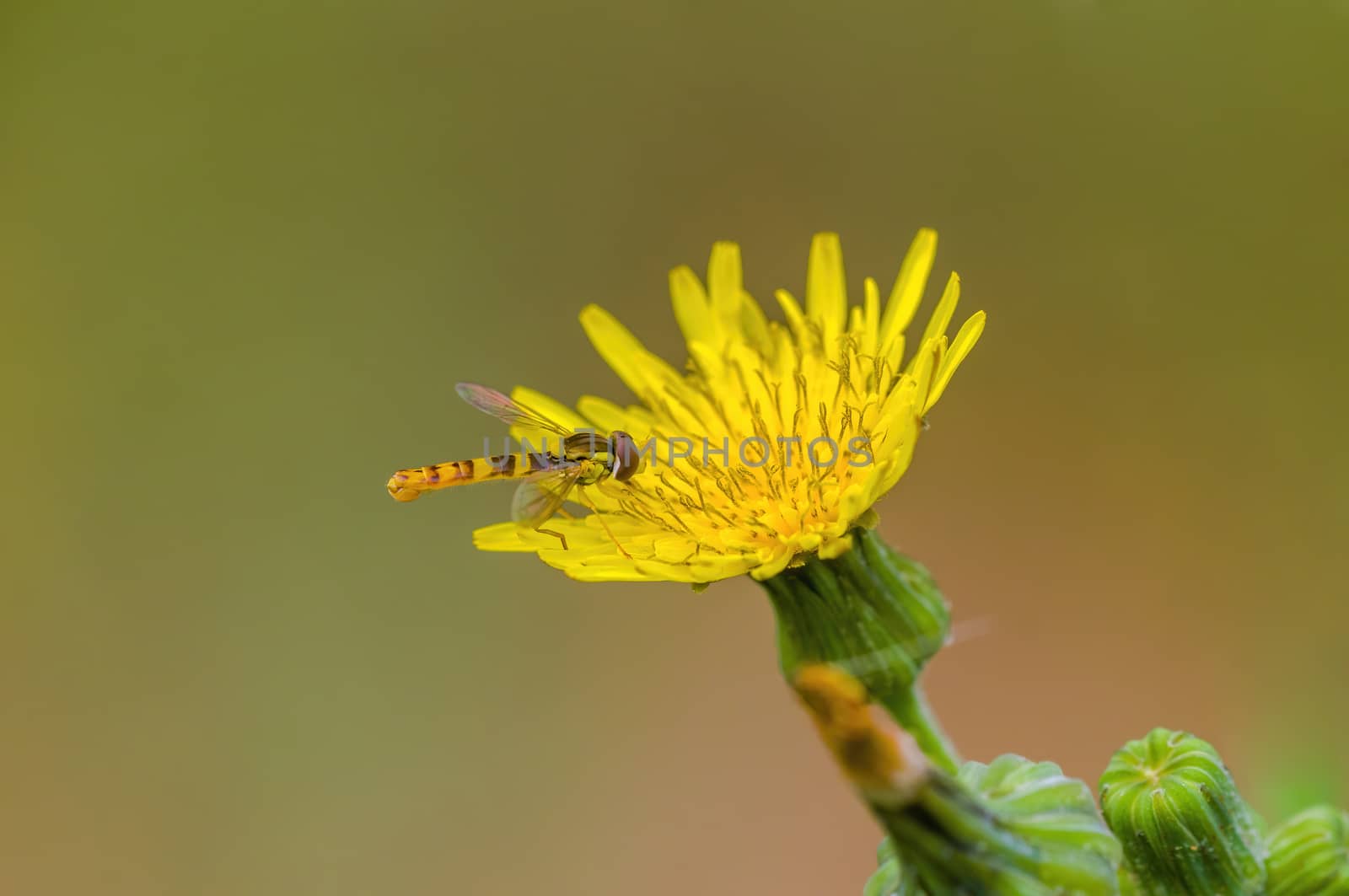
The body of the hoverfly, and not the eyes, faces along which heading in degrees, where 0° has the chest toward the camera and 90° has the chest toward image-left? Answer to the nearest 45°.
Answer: approximately 270°
